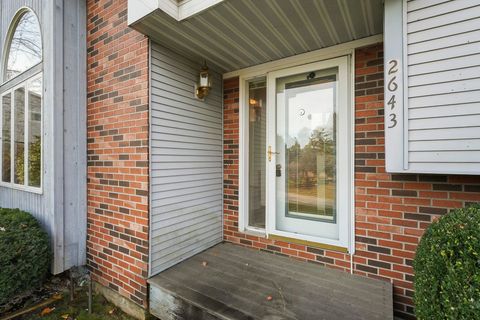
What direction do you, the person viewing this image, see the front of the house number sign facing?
facing the viewer

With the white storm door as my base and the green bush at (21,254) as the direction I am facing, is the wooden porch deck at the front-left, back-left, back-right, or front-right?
front-left

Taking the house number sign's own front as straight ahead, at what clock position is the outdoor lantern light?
The outdoor lantern light is roughly at 3 o'clock from the house number sign.

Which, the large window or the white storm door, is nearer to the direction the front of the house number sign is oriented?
the large window

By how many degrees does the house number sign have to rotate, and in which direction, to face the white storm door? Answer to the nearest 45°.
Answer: approximately 135° to its right

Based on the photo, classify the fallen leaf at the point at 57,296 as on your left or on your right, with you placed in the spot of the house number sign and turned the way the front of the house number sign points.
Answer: on your right

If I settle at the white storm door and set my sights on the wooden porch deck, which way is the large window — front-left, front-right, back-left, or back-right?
front-right
